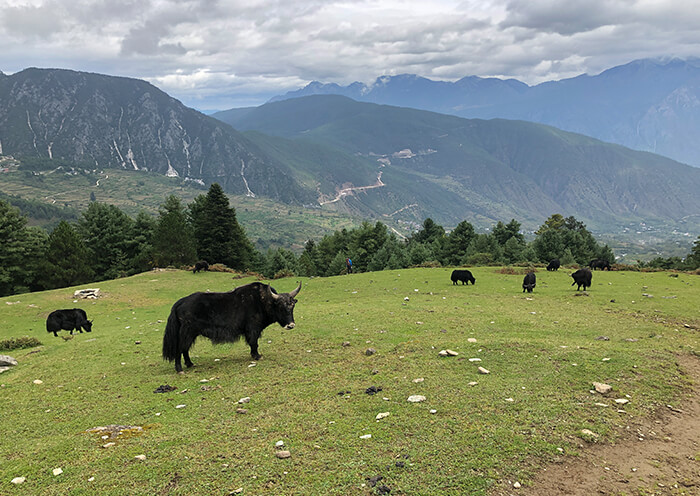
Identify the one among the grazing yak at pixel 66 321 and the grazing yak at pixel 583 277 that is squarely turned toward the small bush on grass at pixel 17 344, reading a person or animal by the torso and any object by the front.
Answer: the grazing yak at pixel 583 277

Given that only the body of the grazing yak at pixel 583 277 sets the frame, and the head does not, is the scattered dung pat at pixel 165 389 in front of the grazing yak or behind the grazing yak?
in front

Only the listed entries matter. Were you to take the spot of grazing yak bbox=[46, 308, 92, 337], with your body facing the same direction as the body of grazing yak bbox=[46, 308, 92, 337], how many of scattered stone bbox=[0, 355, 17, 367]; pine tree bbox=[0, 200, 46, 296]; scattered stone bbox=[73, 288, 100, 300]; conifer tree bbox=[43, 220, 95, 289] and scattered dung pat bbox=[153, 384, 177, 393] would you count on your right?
2

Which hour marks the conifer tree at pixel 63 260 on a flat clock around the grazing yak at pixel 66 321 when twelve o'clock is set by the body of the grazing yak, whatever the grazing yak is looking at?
The conifer tree is roughly at 9 o'clock from the grazing yak.

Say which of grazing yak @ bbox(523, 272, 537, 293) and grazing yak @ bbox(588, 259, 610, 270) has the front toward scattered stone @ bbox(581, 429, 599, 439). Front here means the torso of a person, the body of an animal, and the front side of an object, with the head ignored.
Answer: grazing yak @ bbox(523, 272, 537, 293)

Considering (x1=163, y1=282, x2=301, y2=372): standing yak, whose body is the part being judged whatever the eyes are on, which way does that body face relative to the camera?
to the viewer's right

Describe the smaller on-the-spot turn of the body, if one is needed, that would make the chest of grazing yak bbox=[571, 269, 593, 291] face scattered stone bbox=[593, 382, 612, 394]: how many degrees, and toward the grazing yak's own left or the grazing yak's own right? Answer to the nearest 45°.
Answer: approximately 45° to the grazing yak's own left
